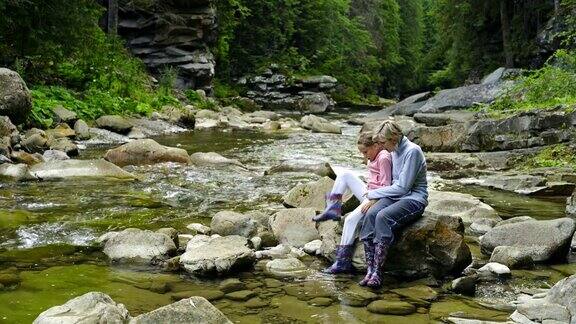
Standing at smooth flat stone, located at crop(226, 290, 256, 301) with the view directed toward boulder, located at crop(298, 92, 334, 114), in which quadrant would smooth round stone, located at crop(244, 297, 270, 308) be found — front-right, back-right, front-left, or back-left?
back-right

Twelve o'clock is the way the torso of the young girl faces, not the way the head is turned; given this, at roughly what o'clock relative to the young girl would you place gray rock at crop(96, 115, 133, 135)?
The gray rock is roughly at 2 o'clock from the young girl.

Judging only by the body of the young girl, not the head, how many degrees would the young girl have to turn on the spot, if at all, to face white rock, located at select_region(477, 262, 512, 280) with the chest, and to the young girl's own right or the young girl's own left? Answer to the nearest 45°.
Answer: approximately 180°

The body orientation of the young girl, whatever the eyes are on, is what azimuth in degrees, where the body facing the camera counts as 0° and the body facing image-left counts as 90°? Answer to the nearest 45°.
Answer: approximately 90°

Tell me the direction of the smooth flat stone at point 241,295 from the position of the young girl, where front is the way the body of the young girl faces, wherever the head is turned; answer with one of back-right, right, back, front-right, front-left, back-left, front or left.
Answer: front-left

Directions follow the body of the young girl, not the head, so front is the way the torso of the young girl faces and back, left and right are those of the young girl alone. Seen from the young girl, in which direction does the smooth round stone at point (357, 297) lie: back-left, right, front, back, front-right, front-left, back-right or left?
left

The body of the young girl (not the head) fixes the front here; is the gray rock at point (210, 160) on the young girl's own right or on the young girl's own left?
on the young girl's own right

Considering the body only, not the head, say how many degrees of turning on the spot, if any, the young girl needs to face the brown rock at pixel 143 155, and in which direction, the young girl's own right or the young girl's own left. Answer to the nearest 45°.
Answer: approximately 45° to the young girl's own right

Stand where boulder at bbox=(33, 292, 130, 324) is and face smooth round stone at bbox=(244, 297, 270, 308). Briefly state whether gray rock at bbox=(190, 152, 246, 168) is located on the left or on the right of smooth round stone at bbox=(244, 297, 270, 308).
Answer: left

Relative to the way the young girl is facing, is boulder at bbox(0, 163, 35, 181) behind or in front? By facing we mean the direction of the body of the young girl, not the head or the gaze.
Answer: in front

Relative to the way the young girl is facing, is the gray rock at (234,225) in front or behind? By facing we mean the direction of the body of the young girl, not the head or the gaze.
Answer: in front

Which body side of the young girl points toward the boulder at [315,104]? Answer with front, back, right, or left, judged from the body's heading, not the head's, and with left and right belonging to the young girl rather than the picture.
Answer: right

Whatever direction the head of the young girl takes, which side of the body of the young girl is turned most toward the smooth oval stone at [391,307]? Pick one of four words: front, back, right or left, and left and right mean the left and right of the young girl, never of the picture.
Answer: left

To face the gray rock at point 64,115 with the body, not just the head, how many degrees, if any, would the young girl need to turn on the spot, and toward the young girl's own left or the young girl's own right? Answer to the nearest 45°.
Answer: approximately 45° to the young girl's own right

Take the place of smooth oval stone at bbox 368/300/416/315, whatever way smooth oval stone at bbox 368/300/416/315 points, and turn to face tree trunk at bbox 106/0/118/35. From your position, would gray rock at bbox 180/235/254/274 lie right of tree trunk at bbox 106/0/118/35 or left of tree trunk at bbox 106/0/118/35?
left

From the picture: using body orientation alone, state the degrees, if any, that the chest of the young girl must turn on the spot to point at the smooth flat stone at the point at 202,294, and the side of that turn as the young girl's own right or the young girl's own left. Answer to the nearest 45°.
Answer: approximately 45° to the young girl's own left
